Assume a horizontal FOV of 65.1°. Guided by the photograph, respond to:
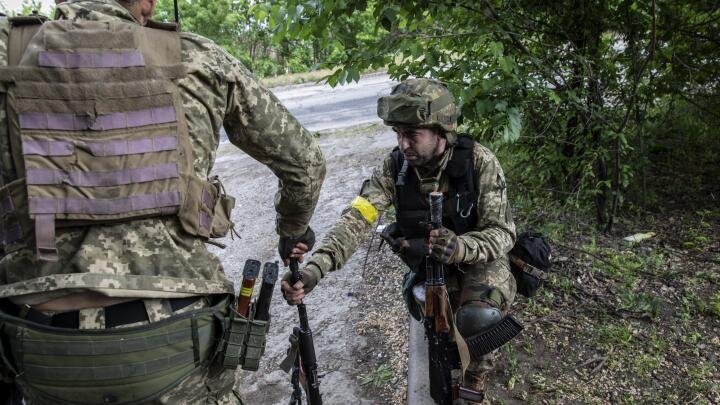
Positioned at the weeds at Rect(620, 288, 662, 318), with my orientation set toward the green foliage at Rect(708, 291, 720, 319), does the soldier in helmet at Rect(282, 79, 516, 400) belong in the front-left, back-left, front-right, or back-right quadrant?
back-right

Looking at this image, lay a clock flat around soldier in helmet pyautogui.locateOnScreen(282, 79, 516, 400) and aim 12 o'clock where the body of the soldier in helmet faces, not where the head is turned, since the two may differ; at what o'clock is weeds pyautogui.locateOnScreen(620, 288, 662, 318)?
The weeds is roughly at 7 o'clock from the soldier in helmet.

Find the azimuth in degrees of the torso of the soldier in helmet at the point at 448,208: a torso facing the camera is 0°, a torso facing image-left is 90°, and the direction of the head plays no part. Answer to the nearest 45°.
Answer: approximately 45°

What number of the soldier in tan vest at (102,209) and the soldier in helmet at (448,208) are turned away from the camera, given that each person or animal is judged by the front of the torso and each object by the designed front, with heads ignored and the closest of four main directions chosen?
1

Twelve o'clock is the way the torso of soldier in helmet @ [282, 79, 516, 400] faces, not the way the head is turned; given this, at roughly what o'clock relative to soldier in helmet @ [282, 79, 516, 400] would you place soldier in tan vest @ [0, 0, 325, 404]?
soldier in tan vest @ [0, 0, 325, 404] is roughly at 12 o'clock from soldier in helmet @ [282, 79, 516, 400].

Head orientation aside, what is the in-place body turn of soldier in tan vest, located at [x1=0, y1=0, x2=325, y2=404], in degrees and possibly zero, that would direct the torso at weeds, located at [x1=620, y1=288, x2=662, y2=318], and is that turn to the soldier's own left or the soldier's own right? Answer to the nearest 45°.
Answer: approximately 90° to the soldier's own right

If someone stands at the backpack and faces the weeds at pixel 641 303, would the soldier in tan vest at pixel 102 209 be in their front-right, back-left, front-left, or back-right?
back-right

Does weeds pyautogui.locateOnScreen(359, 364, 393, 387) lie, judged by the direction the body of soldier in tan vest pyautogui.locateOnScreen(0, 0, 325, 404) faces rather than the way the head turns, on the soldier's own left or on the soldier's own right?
on the soldier's own right

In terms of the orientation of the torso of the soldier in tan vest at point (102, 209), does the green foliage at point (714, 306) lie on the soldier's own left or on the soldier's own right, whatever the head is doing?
on the soldier's own right

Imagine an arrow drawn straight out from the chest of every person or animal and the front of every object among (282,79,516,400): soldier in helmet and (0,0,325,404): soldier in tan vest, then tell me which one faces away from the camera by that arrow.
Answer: (0,0,325,404): soldier in tan vest

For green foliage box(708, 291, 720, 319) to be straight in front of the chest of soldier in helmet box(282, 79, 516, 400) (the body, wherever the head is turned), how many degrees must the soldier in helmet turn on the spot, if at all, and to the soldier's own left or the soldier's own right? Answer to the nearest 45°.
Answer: approximately 135° to the soldier's own left

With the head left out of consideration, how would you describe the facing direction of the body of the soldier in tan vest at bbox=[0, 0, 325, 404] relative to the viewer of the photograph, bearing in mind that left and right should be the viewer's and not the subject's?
facing away from the viewer
